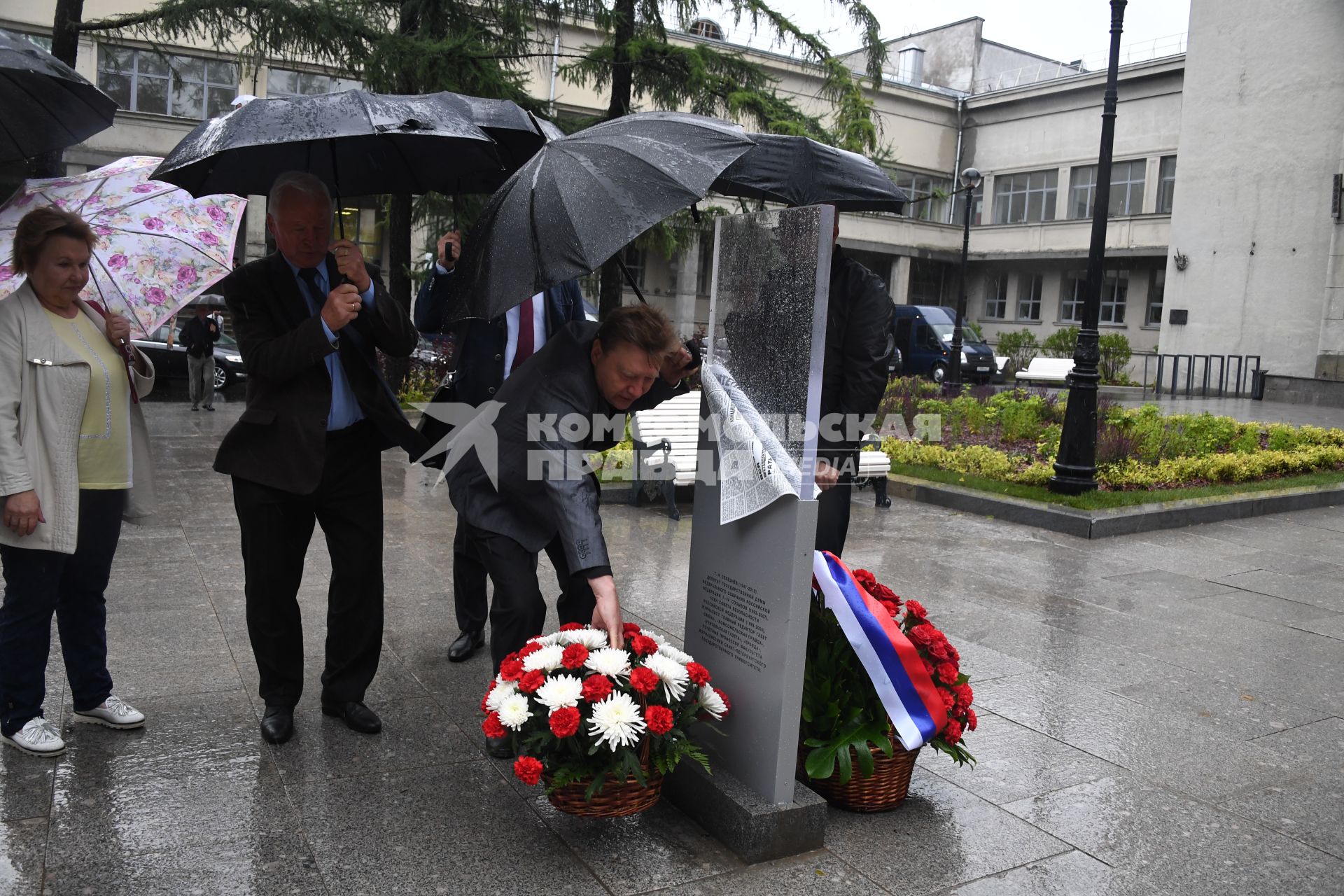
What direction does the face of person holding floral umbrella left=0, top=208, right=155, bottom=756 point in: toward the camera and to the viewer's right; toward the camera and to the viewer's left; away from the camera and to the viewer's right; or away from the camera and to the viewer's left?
toward the camera and to the viewer's right

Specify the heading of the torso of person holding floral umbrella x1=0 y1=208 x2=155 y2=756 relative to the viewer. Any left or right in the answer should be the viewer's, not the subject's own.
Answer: facing the viewer and to the right of the viewer

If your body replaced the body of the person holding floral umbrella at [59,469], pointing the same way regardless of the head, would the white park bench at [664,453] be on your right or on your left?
on your left

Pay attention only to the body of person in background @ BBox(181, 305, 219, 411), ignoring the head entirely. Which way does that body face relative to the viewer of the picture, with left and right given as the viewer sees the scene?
facing the viewer

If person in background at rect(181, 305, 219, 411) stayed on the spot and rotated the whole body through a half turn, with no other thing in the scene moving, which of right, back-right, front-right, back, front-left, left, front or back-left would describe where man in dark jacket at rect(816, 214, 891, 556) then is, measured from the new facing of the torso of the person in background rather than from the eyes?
back

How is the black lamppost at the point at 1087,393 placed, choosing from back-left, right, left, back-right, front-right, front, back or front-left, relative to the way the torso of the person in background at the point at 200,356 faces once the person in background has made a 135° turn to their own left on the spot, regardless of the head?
right

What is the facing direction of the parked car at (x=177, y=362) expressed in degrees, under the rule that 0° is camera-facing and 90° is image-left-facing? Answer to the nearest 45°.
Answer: approximately 315°

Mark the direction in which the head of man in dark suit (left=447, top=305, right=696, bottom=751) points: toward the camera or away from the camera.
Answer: toward the camera

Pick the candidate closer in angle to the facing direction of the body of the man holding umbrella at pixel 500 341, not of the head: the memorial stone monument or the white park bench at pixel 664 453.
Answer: the memorial stone monument

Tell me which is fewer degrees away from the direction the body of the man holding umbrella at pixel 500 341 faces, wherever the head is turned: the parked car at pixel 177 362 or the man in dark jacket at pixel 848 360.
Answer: the man in dark jacket

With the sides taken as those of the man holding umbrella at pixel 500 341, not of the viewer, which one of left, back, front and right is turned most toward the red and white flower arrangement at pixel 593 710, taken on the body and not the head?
front

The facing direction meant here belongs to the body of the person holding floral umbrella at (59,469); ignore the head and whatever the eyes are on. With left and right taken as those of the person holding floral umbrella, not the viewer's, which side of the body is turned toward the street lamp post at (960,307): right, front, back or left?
left

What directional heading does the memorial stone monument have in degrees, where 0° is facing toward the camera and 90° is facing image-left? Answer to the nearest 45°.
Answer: approximately 45°

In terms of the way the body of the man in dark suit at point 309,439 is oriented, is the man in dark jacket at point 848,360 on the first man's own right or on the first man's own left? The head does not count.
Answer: on the first man's own left

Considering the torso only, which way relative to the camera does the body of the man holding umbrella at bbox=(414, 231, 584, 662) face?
toward the camera
